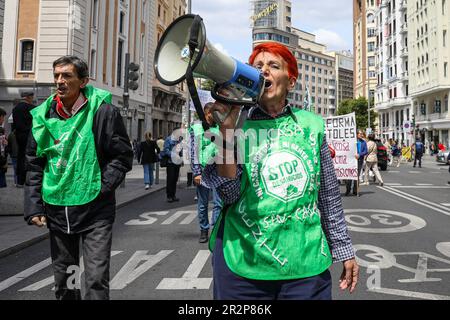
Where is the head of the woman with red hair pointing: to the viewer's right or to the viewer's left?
to the viewer's left

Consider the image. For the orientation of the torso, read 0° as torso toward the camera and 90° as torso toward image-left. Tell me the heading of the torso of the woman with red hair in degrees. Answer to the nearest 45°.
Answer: approximately 0°

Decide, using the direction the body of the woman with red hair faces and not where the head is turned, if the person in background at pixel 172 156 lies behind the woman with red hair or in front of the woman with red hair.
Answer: behind

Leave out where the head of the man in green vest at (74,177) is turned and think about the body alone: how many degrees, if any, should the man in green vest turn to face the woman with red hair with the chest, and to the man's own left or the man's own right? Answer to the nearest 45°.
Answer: approximately 90° to the man's own left
